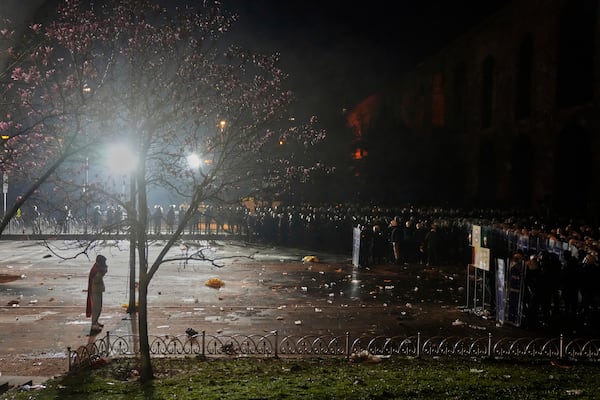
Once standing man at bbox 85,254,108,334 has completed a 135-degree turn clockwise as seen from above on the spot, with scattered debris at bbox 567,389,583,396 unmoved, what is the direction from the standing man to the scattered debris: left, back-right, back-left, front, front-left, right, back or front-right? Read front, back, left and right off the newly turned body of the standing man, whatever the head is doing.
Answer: left

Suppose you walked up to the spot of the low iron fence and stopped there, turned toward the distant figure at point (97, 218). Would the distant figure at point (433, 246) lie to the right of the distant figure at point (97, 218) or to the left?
right

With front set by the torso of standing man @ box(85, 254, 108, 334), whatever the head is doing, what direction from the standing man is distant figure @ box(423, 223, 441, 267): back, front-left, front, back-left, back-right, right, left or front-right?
front-left

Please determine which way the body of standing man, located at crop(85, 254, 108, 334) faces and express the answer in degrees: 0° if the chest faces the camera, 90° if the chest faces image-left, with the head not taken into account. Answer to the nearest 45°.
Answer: approximately 270°

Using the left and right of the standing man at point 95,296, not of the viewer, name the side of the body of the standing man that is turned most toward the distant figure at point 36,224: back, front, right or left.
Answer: left

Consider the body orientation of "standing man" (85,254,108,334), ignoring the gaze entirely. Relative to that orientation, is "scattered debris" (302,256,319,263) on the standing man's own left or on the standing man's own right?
on the standing man's own left

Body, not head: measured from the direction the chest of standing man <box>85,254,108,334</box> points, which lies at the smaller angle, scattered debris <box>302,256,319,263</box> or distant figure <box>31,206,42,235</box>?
the scattered debris
